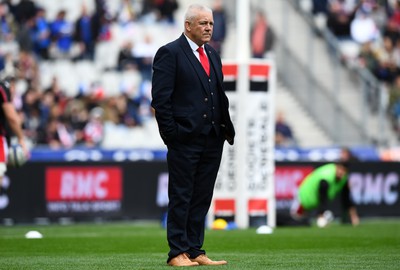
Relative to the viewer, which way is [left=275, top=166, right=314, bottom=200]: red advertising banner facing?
toward the camera

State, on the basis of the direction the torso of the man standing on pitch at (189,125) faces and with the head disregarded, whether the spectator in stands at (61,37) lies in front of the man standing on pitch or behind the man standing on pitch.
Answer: behind

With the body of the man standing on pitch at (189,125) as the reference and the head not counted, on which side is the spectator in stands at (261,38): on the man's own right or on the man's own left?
on the man's own left

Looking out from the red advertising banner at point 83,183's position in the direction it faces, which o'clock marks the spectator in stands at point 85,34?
The spectator in stands is roughly at 6 o'clock from the red advertising banner.

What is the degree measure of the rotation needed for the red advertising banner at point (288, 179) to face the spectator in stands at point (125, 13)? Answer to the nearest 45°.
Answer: approximately 135° to its right

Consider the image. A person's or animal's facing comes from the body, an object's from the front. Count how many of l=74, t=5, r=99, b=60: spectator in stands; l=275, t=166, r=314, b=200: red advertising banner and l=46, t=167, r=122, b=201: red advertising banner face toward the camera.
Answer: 3

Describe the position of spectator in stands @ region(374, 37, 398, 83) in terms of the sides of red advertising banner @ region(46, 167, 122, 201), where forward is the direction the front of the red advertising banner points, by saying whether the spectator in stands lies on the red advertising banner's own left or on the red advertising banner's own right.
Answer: on the red advertising banner's own left

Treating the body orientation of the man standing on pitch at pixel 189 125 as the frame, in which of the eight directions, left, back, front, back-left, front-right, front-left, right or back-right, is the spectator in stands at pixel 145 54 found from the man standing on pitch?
back-left

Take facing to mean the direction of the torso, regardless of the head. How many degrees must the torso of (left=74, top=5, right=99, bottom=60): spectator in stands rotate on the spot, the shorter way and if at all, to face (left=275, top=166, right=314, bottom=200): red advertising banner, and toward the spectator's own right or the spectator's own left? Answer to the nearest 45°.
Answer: approximately 45° to the spectator's own left

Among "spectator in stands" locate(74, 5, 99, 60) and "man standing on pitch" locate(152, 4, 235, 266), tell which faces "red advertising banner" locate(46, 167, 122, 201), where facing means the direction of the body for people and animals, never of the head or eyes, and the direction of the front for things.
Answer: the spectator in stands

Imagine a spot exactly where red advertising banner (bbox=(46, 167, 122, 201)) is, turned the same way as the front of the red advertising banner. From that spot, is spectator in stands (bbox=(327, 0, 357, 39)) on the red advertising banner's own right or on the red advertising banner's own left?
on the red advertising banner's own left

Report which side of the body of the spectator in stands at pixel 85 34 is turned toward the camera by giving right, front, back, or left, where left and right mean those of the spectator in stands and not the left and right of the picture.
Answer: front

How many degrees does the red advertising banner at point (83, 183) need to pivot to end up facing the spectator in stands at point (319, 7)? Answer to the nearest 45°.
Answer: approximately 135° to its left

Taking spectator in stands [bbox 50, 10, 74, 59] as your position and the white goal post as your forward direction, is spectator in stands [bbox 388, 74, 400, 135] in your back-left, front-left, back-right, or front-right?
front-left
